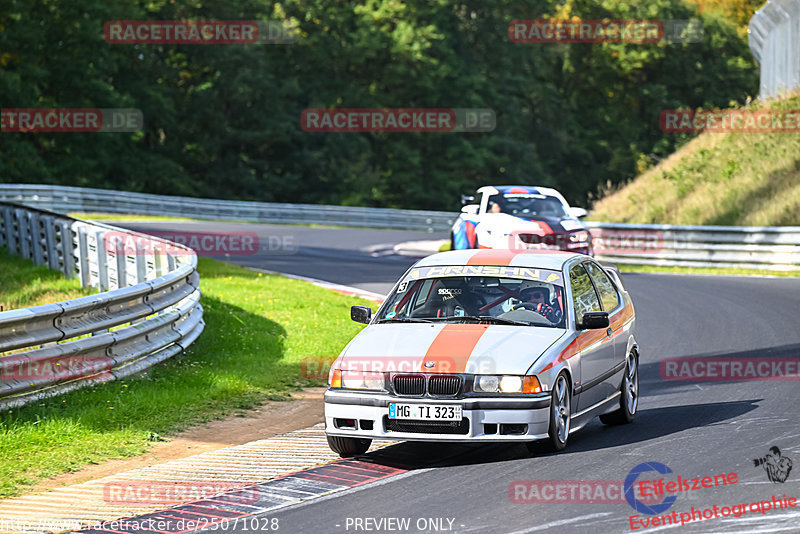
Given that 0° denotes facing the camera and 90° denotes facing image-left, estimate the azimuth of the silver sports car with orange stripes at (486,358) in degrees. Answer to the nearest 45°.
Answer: approximately 45°

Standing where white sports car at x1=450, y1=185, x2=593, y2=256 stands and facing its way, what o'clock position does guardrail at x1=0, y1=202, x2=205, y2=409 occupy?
The guardrail is roughly at 2 o'clock from the white sports car.

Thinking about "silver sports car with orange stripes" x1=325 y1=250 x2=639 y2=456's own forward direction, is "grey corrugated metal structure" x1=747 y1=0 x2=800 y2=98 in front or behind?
behind

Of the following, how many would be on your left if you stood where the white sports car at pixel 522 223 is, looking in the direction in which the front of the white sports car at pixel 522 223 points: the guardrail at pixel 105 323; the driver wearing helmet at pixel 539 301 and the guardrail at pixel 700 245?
1

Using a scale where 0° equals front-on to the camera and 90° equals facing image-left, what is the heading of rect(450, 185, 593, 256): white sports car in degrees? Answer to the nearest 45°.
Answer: approximately 315°

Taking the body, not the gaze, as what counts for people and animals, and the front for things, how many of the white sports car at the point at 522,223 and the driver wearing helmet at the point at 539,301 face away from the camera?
0

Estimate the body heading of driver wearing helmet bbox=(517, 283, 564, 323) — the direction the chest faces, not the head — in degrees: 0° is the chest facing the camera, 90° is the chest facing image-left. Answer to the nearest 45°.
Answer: approximately 45°

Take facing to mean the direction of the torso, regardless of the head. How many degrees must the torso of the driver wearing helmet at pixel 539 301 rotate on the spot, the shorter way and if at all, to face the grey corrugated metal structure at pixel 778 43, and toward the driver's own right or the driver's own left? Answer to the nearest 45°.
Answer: approximately 135° to the driver's own right

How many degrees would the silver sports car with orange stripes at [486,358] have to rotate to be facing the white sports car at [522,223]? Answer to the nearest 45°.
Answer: approximately 135° to its right

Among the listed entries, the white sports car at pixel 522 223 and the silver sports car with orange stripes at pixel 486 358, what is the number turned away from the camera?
0

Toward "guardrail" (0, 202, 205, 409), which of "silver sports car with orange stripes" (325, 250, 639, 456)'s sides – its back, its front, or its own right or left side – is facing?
right

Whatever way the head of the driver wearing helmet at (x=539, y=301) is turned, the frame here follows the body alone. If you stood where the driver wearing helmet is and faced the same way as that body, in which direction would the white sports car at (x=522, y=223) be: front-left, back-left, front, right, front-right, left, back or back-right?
back-right
